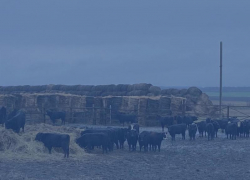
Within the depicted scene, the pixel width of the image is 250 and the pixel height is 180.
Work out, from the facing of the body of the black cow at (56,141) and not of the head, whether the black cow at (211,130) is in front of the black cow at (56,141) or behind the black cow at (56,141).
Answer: behind

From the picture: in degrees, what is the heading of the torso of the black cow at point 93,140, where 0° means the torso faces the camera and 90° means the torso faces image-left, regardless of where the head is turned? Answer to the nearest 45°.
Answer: approximately 90°

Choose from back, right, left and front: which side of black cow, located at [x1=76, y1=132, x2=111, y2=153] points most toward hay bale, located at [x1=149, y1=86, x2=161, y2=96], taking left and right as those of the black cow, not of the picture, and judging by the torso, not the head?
right

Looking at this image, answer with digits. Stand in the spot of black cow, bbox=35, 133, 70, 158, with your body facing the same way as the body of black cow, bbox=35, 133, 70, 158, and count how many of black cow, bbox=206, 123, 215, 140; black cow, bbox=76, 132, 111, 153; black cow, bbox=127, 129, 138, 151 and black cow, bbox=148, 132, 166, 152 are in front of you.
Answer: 0

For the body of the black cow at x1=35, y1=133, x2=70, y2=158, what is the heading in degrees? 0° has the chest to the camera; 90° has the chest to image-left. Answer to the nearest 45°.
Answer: approximately 90°

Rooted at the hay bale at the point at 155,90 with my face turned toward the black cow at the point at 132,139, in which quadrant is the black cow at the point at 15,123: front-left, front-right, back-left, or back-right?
front-right

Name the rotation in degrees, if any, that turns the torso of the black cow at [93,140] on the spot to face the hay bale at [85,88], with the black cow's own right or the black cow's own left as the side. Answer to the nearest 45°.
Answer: approximately 90° to the black cow's own right
